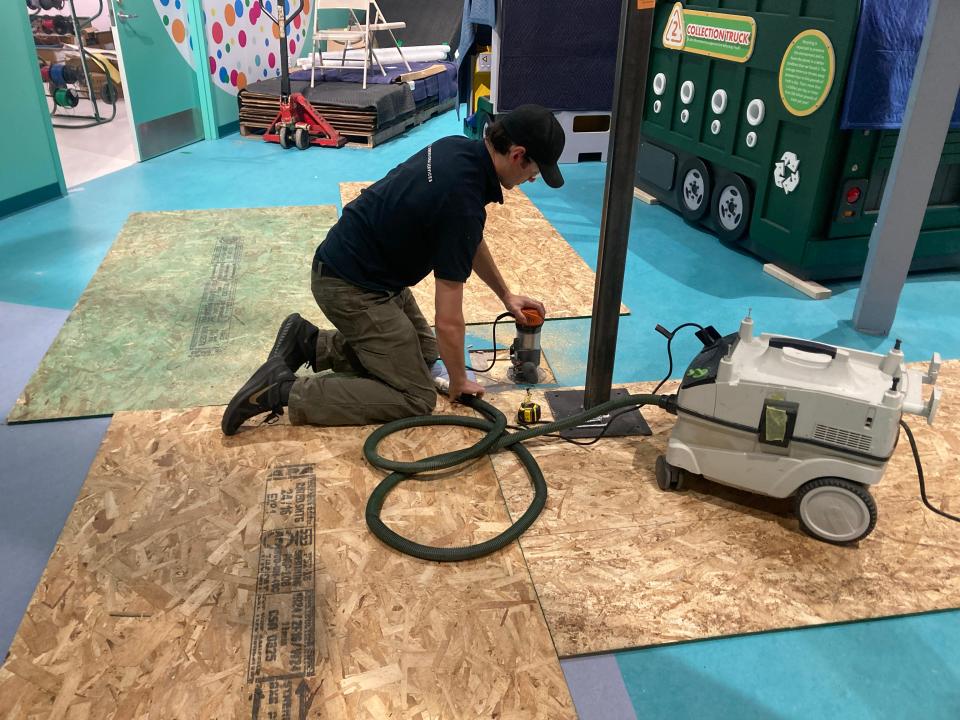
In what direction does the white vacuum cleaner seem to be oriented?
to the viewer's left

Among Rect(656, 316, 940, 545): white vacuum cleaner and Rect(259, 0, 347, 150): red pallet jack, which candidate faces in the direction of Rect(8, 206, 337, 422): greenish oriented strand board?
the white vacuum cleaner

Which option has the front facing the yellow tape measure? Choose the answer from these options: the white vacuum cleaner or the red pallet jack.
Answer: the white vacuum cleaner

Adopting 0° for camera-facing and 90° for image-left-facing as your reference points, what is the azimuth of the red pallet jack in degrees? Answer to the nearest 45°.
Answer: approximately 180°

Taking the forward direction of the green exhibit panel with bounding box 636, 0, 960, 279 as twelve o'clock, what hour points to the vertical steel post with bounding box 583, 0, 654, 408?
The vertical steel post is roughly at 11 o'clock from the green exhibit panel.

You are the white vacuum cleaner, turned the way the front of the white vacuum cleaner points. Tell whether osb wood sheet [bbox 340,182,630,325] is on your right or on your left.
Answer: on your right

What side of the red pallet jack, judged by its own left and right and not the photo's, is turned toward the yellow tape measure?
front

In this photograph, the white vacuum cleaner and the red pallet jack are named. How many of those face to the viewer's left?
1

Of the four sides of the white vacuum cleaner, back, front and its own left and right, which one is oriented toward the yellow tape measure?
front

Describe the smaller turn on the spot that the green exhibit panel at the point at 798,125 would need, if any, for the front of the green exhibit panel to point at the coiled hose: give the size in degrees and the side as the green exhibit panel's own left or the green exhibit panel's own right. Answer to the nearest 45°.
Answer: approximately 45° to the green exhibit panel's own left

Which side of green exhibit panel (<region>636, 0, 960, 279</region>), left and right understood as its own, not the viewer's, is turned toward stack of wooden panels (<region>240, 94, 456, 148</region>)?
right

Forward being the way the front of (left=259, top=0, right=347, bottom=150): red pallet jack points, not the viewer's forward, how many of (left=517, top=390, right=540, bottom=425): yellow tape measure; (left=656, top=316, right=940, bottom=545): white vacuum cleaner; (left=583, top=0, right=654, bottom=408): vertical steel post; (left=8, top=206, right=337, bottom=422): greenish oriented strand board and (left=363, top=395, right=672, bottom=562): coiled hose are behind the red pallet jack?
5

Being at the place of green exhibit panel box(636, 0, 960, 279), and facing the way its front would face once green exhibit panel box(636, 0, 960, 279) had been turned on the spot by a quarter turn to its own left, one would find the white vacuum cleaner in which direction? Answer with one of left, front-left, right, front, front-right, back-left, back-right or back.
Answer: front-right

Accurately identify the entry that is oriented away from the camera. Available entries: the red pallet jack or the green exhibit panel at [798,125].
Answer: the red pallet jack
